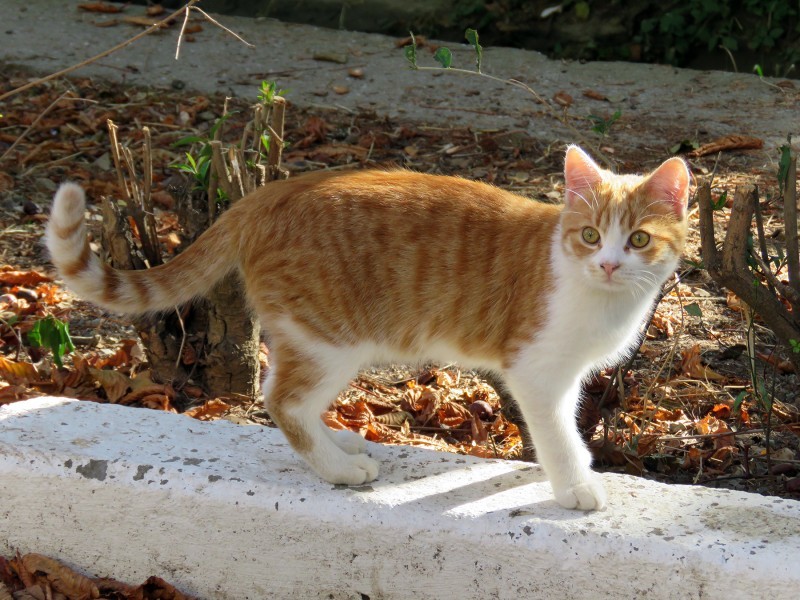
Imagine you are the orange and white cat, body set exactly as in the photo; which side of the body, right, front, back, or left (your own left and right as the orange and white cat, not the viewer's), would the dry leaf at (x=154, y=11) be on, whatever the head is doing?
left

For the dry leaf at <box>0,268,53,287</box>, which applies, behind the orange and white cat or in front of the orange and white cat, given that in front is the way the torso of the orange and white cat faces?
behind

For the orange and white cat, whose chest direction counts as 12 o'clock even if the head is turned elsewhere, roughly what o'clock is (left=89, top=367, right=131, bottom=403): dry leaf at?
The dry leaf is roughly at 7 o'clock from the orange and white cat.

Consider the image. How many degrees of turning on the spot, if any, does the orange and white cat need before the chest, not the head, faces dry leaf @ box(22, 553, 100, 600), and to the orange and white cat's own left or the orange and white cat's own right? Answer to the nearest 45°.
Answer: approximately 180°

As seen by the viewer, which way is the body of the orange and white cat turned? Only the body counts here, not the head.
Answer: to the viewer's right

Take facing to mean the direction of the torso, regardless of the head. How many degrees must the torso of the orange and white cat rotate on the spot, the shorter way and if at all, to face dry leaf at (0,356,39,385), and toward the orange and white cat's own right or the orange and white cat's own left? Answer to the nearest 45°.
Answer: approximately 135° to the orange and white cat's own left

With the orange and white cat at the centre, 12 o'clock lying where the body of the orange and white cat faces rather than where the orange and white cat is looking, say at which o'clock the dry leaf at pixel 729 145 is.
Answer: The dry leaf is roughly at 10 o'clock from the orange and white cat.
